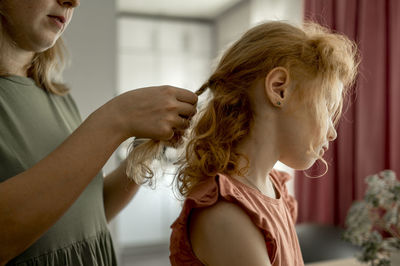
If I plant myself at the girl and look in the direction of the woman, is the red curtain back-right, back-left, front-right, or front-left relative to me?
back-right

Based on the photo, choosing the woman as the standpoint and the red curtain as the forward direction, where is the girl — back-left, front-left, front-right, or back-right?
front-right

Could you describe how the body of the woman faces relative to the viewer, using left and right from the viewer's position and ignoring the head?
facing the viewer and to the right of the viewer

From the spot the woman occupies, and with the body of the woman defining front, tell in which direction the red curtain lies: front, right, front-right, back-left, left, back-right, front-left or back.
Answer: left

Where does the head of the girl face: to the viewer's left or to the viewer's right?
to the viewer's right

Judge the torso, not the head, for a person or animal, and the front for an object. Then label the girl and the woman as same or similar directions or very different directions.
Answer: same or similar directions

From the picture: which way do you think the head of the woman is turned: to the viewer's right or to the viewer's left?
to the viewer's right

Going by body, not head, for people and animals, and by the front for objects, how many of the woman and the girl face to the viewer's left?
0

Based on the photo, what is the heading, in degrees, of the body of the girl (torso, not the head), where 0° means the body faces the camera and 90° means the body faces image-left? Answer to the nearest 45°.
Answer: approximately 270°

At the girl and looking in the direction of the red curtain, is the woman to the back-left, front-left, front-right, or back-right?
back-left

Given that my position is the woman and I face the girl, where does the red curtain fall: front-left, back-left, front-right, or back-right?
front-left
